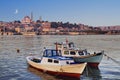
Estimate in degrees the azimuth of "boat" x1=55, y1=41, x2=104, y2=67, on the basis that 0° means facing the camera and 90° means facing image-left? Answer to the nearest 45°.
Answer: approximately 315°
